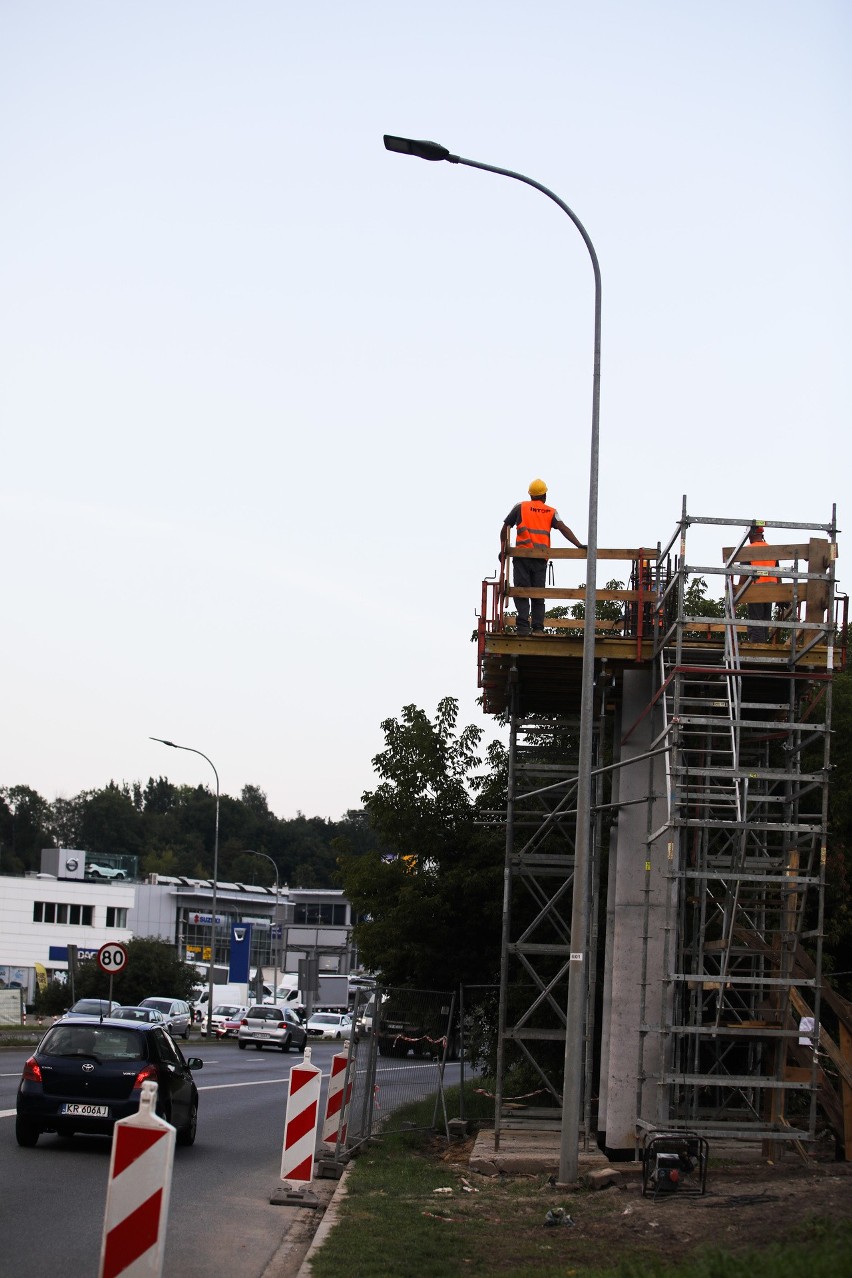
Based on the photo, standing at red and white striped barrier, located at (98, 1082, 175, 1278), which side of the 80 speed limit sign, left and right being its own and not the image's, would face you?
front

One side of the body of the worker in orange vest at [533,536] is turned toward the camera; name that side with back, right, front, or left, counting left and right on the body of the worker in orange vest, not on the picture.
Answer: back

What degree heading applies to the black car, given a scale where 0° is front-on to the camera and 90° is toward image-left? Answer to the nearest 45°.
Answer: approximately 225°

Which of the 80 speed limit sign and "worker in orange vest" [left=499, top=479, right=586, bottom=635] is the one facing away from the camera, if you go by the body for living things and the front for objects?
the worker in orange vest

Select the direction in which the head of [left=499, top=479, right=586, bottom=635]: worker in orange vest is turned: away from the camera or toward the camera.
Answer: away from the camera

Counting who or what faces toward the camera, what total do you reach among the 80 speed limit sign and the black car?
1

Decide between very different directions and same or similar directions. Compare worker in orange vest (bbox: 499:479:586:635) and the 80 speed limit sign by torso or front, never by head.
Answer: very different directions

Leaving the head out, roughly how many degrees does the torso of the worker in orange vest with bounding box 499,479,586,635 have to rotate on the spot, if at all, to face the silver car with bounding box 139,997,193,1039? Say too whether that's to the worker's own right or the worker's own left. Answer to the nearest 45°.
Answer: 0° — they already face it

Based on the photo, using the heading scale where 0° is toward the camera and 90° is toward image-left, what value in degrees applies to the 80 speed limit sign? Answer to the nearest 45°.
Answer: approximately 0°

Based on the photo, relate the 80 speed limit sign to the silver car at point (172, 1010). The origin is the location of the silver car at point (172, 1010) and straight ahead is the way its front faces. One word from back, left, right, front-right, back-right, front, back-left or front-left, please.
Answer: front-left

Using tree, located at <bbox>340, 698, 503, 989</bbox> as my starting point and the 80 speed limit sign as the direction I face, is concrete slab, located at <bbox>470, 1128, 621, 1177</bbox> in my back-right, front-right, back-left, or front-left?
back-left
